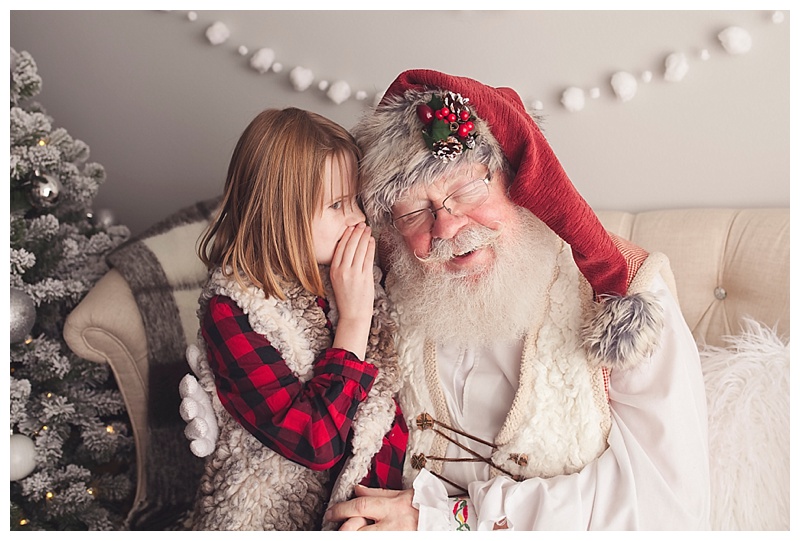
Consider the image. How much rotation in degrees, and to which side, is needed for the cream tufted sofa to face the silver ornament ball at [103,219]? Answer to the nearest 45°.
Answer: approximately 90° to its right

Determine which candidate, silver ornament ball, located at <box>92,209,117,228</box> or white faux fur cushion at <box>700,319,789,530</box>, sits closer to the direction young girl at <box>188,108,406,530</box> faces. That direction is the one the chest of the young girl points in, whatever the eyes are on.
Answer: the white faux fur cushion

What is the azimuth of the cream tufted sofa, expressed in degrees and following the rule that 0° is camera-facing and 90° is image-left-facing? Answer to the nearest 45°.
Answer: approximately 0°

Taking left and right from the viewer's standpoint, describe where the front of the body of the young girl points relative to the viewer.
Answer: facing to the right of the viewer

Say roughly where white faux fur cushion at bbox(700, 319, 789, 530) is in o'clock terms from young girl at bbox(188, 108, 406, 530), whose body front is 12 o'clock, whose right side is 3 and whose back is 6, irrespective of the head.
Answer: The white faux fur cushion is roughly at 12 o'clock from the young girl.

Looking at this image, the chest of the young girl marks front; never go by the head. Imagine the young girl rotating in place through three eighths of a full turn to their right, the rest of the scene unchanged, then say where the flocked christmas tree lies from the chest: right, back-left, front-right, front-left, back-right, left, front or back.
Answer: right

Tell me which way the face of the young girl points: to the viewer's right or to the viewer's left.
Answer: to the viewer's right
